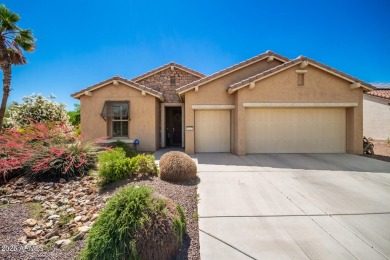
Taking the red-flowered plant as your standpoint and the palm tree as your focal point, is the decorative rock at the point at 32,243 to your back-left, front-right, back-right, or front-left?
back-left

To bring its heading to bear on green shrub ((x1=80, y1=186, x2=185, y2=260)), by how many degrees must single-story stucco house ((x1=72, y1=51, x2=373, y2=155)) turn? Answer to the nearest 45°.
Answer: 0° — it already faces it

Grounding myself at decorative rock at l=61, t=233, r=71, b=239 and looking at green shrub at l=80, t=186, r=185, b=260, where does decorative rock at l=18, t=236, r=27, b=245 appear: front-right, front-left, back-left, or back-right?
back-right

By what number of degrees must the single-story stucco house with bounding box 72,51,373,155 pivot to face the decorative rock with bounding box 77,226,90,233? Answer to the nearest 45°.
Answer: approximately 45° to its right

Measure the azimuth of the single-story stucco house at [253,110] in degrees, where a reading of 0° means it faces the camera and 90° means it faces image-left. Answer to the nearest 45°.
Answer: approximately 0°

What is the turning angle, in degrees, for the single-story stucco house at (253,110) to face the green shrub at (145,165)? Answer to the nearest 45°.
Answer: approximately 45° to its right

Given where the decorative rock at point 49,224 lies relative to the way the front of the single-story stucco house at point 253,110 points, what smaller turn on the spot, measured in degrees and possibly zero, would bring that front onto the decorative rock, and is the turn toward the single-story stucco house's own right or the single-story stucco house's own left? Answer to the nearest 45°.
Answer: approximately 45° to the single-story stucco house's own right

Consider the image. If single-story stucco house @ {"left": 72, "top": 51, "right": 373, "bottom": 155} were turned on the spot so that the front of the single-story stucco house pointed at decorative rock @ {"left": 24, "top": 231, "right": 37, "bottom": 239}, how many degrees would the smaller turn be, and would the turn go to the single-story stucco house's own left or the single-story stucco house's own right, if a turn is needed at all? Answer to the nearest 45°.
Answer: approximately 45° to the single-story stucco house's own right

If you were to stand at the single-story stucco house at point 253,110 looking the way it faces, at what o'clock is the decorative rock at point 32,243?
The decorative rock is roughly at 1 o'clock from the single-story stucco house.

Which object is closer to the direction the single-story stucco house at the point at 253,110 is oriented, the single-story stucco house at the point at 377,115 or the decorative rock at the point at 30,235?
the decorative rock

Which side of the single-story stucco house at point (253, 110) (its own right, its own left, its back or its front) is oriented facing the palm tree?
right

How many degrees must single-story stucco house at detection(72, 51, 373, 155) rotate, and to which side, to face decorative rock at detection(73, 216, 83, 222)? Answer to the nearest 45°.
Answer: approximately 45° to its right

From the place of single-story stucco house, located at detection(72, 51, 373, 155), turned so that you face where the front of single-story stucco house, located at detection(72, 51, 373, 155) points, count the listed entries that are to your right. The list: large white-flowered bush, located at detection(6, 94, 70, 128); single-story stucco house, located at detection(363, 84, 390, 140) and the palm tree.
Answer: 2

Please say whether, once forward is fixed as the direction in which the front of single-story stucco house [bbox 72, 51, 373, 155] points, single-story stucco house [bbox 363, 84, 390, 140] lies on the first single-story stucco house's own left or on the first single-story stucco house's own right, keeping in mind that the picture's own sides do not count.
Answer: on the first single-story stucco house's own left
